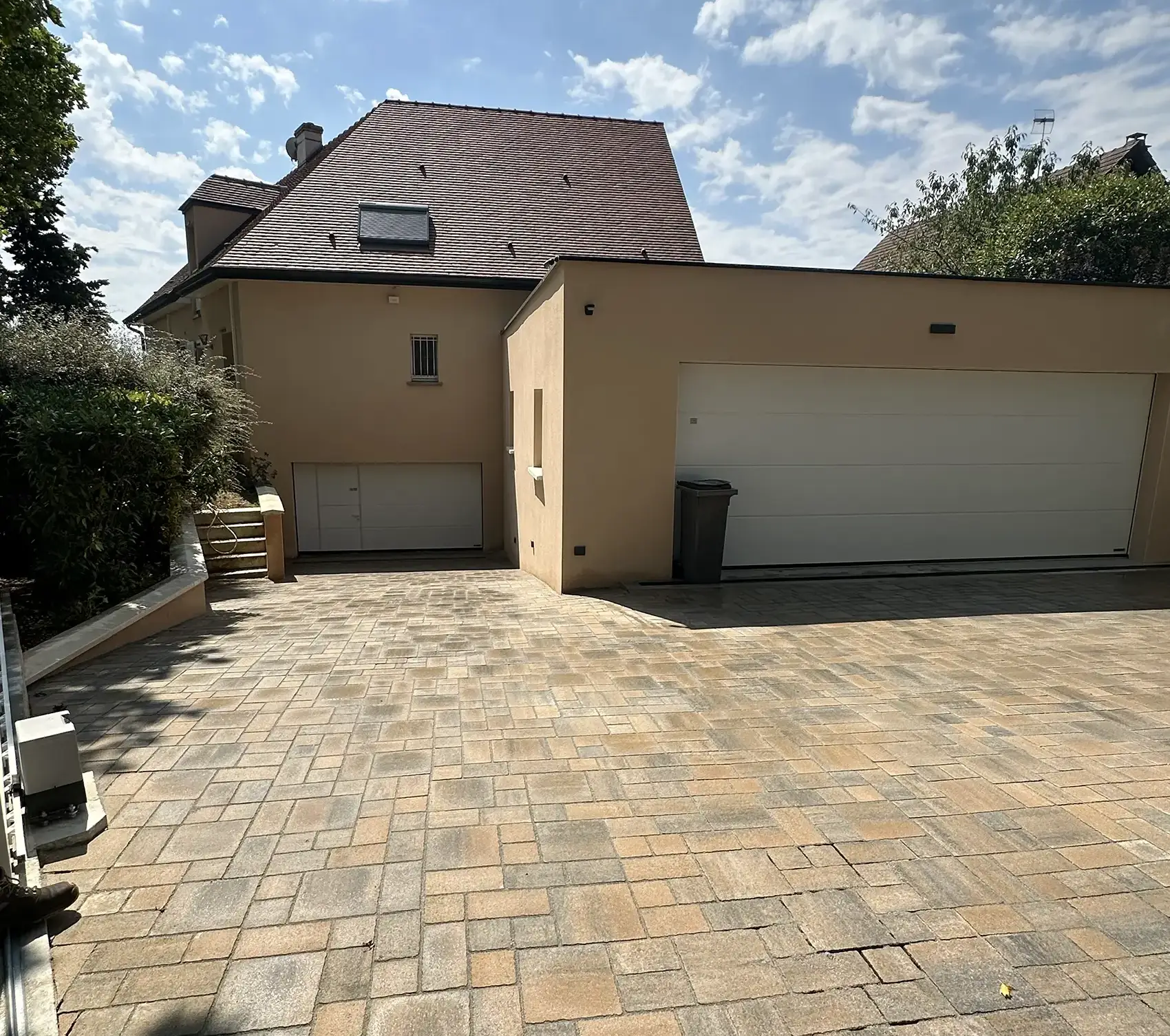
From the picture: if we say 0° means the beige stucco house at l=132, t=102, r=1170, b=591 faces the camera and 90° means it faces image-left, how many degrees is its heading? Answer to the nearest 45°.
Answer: approximately 0°

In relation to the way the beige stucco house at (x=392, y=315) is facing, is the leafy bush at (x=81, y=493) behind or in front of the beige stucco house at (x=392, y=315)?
in front

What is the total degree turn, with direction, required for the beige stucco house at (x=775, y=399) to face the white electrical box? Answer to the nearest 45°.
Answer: approximately 45° to its right

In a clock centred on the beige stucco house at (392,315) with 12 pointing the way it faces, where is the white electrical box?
The white electrical box is roughly at 12 o'clock from the beige stucco house.
